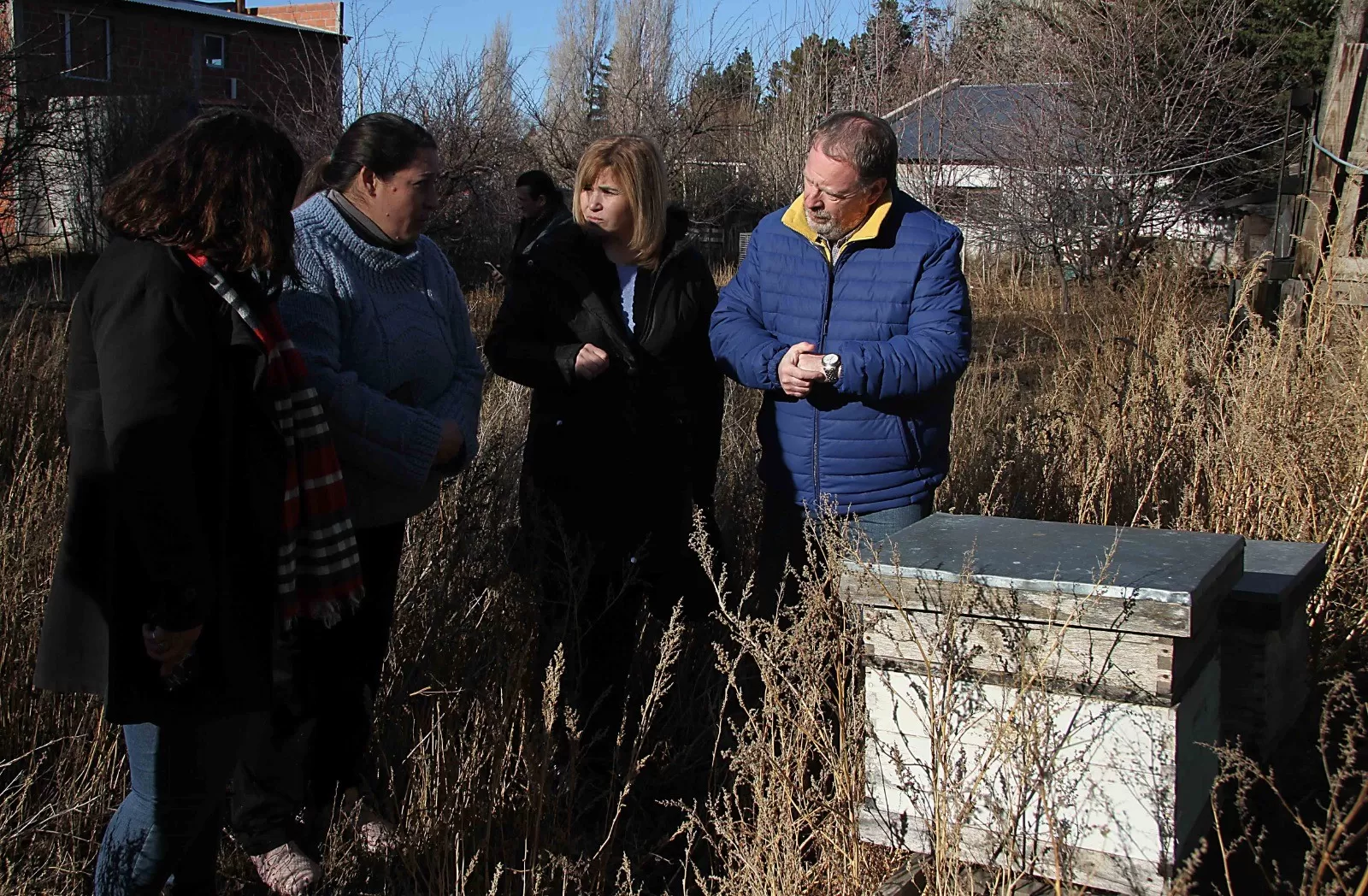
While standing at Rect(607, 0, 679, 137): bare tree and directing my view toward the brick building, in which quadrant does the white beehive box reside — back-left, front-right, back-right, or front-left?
front-left

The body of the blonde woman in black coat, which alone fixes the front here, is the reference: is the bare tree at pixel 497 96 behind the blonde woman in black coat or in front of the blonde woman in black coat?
behind

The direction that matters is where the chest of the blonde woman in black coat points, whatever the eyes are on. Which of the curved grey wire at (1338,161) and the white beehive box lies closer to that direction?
the white beehive box

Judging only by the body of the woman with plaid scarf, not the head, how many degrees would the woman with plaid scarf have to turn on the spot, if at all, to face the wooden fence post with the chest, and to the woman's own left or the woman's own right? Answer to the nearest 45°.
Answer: approximately 45° to the woman's own left

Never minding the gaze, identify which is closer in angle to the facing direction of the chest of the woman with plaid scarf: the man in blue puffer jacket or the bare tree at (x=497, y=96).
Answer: the man in blue puffer jacket

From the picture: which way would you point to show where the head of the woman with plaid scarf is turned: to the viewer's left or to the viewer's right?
to the viewer's right

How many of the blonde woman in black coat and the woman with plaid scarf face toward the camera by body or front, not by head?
1

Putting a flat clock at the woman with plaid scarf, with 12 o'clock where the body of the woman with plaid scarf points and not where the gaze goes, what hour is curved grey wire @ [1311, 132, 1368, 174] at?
The curved grey wire is roughly at 11 o'clock from the woman with plaid scarf.

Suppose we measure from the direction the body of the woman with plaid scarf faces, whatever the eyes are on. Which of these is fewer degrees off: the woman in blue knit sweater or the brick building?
the woman in blue knit sweater

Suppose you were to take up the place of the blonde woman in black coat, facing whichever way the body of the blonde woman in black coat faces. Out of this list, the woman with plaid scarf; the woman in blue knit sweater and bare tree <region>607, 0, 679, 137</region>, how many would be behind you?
1

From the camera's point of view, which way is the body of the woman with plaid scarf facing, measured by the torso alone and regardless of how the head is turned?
to the viewer's right
